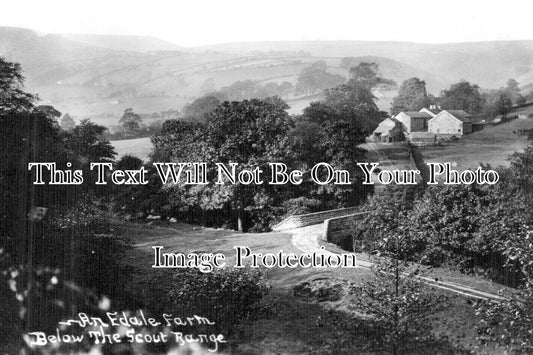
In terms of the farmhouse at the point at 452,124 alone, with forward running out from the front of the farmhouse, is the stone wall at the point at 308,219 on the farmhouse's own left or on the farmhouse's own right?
on the farmhouse's own right

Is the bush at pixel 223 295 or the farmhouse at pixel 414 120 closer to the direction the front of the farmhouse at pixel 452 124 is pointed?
the bush

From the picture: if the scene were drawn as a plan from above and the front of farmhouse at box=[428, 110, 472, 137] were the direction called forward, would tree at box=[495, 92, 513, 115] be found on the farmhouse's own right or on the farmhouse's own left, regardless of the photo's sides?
on the farmhouse's own left

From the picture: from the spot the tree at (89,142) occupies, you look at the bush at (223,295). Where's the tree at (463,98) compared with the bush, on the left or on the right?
left

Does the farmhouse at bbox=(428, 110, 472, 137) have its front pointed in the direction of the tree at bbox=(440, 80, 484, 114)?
no

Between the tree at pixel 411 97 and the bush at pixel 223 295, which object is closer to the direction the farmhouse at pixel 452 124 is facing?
the bush

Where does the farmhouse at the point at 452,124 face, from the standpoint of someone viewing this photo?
facing the viewer and to the left of the viewer
